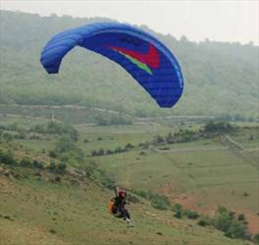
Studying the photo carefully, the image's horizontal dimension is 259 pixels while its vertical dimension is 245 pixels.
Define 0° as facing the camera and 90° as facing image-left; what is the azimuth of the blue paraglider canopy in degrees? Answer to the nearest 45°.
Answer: approximately 315°
